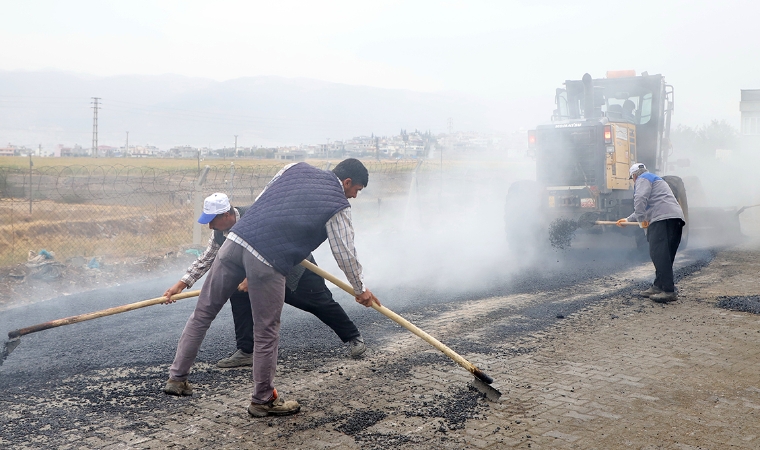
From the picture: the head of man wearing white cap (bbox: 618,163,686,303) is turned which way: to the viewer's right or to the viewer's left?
to the viewer's left

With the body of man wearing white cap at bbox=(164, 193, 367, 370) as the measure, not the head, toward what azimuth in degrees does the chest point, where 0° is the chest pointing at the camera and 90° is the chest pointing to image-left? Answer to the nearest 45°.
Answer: approximately 90°

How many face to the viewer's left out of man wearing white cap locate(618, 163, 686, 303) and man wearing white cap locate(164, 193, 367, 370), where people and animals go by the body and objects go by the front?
2

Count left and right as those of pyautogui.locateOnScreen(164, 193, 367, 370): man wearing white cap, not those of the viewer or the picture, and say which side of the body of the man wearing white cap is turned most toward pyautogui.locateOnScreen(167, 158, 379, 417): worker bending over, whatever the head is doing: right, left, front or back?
left

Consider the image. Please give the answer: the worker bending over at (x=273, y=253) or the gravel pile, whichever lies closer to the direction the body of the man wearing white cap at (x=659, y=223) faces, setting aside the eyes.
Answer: the worker bending over

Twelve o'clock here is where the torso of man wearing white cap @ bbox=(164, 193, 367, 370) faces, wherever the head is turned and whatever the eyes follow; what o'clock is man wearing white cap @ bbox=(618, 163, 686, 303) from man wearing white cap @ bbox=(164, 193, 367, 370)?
man wearing white cap @ bbox=(618, 163, 686, 303) is roughly at 5 o'clock from man wearing white cap @ bbox=(164, 193, 367, 370).

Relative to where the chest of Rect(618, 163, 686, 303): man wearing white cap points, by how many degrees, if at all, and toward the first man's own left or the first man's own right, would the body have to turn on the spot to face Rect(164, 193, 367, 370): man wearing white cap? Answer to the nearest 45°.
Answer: approximately 45° to the first man's own left

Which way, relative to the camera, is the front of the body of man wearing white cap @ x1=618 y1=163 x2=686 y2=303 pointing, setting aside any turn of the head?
to the viewer's left

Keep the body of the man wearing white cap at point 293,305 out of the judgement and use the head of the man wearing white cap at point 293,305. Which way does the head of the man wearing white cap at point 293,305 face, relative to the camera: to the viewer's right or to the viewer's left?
to the viewer's left

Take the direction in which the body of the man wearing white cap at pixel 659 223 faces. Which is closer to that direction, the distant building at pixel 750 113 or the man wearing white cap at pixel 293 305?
the man wearing white cap

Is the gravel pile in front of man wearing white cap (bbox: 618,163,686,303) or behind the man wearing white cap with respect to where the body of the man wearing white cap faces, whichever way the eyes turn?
behind

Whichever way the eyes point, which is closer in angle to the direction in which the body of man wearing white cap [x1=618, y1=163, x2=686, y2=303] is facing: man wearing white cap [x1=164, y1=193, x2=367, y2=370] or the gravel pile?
the man wearing white cap

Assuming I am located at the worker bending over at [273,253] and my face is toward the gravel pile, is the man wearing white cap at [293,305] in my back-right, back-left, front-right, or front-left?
front-left
